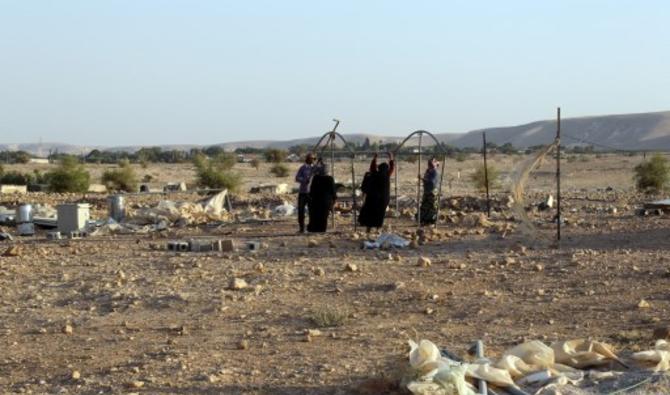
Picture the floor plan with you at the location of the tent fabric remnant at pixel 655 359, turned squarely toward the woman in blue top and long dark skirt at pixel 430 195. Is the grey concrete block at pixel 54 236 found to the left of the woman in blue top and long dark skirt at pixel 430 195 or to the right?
left

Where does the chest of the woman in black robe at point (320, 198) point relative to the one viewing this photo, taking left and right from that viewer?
facing away from the viewer and to the right of the viewer

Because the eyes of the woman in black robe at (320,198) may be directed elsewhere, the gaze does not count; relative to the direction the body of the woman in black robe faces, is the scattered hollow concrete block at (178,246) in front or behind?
behind

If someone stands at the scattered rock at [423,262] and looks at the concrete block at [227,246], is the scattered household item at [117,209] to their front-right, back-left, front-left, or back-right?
front-right

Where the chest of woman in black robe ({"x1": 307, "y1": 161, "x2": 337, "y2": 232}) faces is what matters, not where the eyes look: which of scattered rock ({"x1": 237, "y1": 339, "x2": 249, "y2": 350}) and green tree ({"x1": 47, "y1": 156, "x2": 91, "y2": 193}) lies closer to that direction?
the green tree

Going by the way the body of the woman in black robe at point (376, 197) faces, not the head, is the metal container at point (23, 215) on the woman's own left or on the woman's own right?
on the woman's own left

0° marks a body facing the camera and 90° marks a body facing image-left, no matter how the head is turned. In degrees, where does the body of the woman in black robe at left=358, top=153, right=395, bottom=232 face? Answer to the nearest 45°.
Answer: approximately 180°

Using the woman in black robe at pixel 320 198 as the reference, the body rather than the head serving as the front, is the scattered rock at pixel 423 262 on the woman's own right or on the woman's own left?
on the woman's own right

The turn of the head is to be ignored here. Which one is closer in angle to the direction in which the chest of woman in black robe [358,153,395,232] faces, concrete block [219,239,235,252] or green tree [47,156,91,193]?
the green tree

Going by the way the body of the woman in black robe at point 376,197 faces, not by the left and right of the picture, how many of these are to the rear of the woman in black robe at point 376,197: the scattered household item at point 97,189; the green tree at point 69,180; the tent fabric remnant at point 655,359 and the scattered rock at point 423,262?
2

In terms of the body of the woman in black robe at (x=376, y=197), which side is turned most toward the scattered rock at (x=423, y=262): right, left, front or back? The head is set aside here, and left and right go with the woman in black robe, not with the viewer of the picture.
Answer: back

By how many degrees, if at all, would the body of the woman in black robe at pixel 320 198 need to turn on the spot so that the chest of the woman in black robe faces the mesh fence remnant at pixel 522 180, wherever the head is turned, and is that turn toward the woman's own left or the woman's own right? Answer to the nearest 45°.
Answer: approximately 90° to the woman's own right
